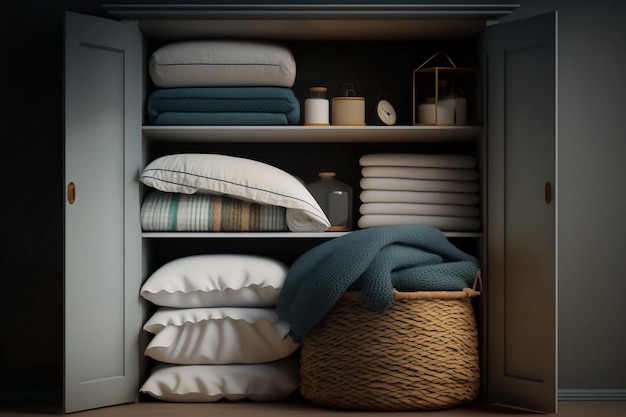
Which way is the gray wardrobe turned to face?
toward the camera
